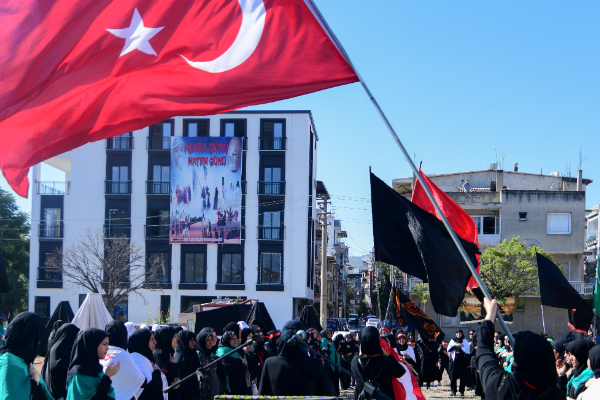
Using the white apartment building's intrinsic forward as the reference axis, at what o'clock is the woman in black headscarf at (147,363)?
The woman in black headscarf is roughly at 12 o'clock from the white apartment building.

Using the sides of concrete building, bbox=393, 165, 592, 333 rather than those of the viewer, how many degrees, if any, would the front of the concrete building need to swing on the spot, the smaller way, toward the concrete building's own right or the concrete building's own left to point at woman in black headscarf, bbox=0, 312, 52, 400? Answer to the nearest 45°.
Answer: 0° — it already faces them

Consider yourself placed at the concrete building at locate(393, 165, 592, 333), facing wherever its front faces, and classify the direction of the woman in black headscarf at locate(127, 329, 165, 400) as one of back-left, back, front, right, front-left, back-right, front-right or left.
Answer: front

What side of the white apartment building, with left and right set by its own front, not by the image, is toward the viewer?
front

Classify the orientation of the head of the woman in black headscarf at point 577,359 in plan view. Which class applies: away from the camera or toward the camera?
toward the camera

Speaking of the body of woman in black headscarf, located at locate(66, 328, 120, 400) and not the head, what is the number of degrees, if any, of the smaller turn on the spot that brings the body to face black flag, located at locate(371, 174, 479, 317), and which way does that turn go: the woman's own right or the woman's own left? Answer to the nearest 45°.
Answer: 0° — they already face it

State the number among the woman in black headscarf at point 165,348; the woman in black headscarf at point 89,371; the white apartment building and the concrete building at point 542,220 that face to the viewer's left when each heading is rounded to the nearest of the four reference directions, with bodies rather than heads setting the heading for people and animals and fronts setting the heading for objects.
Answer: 0

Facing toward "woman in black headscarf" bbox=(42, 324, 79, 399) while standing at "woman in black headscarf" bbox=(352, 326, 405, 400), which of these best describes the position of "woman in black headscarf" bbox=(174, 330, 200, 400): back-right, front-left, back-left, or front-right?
front-right

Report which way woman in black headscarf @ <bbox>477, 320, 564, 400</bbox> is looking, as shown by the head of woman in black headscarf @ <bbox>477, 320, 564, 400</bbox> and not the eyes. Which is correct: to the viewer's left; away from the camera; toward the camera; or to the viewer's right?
away from the camera

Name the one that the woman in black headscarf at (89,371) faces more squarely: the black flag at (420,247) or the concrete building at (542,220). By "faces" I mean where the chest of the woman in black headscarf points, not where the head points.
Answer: the black flag

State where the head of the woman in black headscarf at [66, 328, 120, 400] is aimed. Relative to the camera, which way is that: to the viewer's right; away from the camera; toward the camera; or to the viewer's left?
to the viewer's right

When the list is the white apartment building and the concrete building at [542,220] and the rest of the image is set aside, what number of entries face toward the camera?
2

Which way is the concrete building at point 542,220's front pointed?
toward the camera
